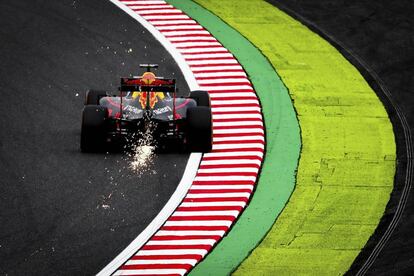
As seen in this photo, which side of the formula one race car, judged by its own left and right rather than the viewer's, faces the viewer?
back
